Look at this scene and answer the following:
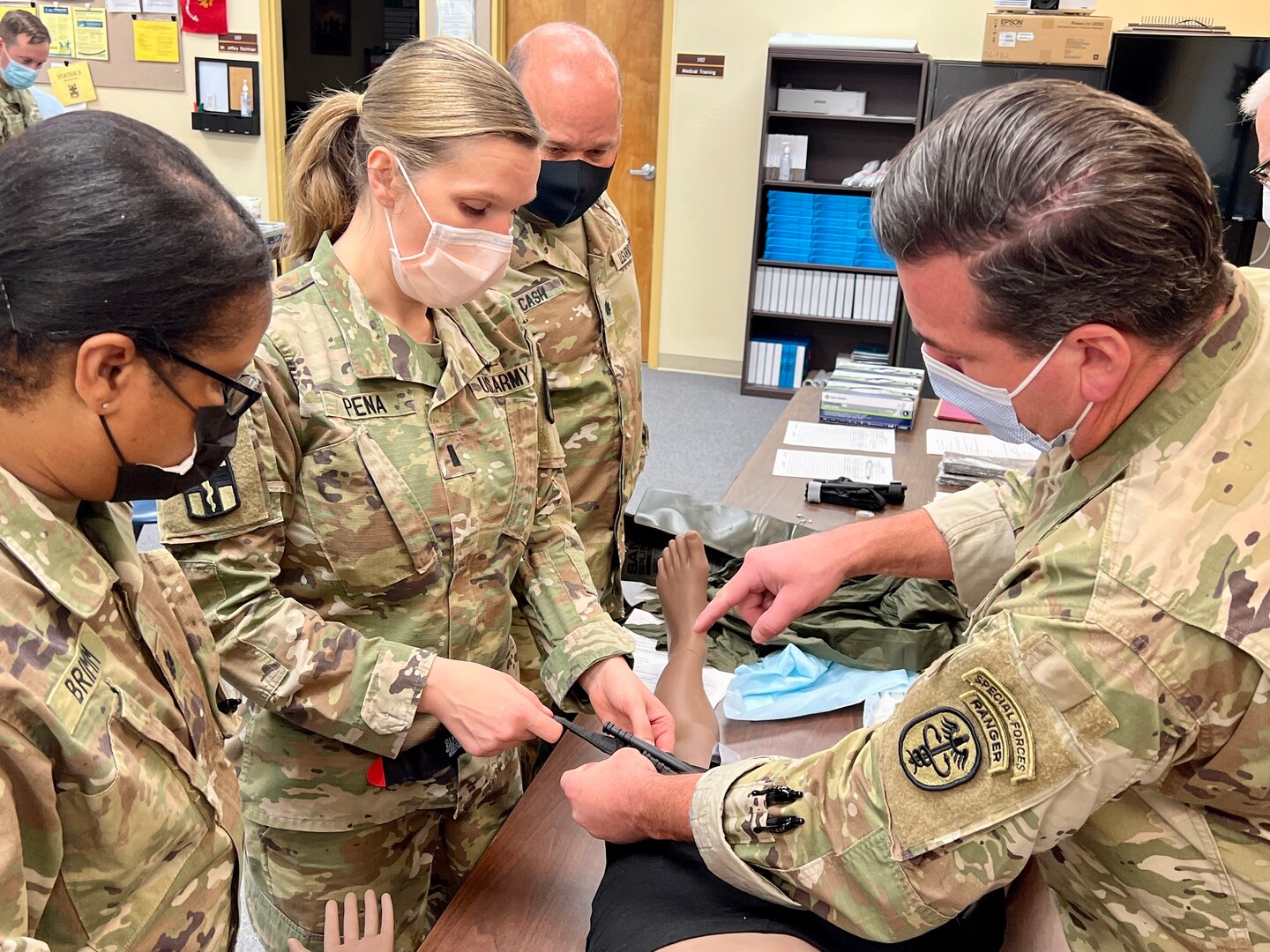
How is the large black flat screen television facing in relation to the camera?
toward the camera

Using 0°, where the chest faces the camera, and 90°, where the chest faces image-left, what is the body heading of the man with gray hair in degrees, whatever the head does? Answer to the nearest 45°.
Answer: approximately 90°

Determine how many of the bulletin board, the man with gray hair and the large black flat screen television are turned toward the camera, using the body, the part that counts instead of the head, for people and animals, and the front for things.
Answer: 2

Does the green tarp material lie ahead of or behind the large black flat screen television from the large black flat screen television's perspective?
ahead

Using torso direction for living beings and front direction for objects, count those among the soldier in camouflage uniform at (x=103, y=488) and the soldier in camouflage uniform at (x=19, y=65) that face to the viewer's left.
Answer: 0

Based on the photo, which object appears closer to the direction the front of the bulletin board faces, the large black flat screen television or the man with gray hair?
the man with gray hair

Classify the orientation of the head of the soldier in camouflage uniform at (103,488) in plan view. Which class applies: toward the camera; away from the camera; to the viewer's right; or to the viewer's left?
to the viewer's right

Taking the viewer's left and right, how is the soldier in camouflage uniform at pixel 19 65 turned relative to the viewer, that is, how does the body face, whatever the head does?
facing the viewer and to the right of the viewer

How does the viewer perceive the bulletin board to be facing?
facing the viewer

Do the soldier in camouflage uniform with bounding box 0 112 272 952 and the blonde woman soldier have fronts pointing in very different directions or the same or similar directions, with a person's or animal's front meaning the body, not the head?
same or similar directions

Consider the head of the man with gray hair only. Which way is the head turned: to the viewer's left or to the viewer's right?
to the viewer's left

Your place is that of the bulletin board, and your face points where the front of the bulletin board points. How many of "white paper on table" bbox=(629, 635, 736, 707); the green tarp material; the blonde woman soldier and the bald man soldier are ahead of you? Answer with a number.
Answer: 4

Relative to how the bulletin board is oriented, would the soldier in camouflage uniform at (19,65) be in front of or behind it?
in front

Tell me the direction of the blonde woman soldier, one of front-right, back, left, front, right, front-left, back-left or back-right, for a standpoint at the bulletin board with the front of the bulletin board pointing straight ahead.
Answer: front

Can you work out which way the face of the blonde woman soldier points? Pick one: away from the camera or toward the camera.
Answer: toward the camera

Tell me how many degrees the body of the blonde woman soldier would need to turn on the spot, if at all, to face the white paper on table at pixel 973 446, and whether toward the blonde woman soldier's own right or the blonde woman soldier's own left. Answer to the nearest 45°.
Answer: approximately 90° to the blonde woman soldier's own left

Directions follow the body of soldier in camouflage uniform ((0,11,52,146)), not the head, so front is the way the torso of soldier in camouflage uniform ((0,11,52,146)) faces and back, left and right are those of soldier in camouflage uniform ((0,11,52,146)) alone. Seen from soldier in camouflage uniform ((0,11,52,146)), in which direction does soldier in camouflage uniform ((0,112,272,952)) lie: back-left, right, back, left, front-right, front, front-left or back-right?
front-right

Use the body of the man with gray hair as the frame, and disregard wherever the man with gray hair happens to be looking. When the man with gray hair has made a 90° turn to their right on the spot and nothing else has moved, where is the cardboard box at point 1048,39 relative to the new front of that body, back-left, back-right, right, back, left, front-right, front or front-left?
front

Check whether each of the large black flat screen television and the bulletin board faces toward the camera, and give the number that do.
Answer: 2
